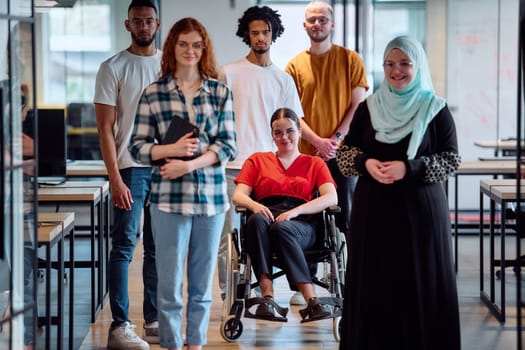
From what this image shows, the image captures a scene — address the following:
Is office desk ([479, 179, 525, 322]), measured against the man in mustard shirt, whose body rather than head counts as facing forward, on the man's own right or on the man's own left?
on the man's own left

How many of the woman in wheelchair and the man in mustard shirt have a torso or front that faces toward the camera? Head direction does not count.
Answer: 2

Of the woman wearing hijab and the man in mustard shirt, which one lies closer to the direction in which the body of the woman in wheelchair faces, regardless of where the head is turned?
the woman wearing hijab

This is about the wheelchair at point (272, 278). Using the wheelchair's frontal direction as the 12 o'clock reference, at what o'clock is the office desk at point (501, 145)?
The office desk is roughly at 7 o'clock from the wheelchair.

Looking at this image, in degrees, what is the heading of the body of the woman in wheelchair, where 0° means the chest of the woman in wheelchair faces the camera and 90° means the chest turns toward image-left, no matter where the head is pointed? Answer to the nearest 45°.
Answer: approximately 0°
